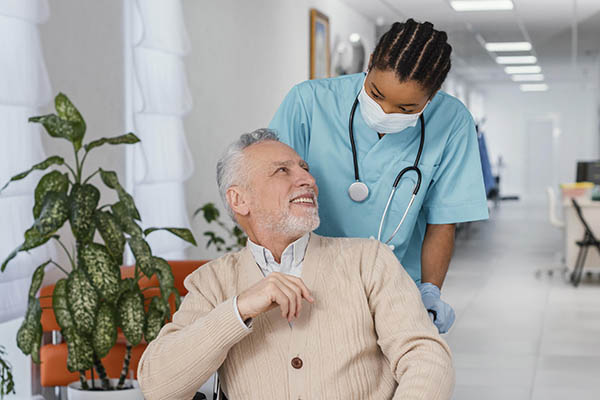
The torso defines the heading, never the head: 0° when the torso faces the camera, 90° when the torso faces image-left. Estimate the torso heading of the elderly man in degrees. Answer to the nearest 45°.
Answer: approximately 0°

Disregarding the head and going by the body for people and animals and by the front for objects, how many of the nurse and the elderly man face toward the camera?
2

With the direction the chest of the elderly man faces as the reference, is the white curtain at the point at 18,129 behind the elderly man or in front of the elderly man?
behind

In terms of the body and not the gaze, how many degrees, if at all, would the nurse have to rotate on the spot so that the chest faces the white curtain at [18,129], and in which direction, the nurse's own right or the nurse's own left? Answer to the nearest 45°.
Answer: approximately 135° to the nurse's own right

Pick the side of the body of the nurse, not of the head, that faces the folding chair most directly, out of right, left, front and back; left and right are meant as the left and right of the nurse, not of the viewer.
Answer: back

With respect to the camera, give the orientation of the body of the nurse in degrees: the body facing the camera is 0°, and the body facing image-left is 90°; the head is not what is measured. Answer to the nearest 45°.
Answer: approximately 0°

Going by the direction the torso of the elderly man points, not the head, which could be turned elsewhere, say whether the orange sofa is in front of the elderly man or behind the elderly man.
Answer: behind

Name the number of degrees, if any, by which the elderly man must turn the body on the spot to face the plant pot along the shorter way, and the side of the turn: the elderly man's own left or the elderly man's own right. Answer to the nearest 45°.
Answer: approximately 135° to the elderly man's own right

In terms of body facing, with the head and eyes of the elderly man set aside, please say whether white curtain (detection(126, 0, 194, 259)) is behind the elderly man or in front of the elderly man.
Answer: behind

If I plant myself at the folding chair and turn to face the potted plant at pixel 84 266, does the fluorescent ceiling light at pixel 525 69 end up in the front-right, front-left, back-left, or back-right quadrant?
back-right

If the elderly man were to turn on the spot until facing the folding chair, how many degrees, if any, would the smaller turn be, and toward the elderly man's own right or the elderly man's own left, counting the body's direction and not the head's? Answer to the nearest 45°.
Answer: approximately 135° to the elderly man's own left
